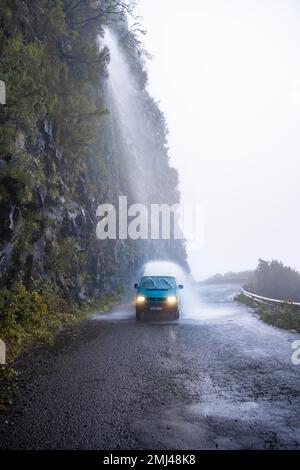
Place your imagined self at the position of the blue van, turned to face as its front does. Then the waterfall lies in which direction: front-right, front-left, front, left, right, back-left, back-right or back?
back

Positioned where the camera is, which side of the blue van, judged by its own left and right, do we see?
front
